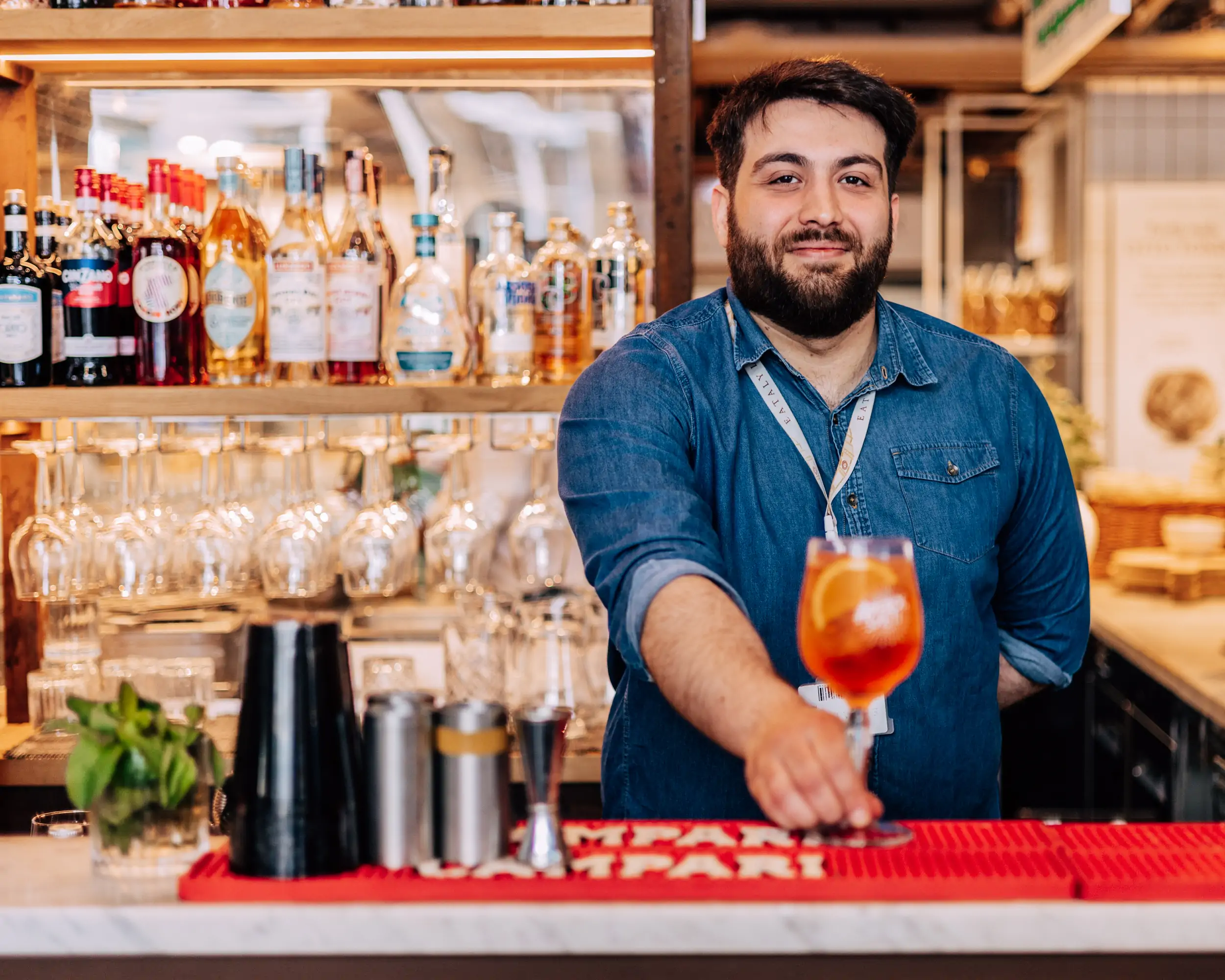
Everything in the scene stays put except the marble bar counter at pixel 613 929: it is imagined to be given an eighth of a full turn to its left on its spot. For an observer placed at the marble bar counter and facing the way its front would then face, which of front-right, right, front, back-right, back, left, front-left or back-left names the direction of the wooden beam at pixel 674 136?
back-left

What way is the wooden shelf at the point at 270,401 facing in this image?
toward the camera

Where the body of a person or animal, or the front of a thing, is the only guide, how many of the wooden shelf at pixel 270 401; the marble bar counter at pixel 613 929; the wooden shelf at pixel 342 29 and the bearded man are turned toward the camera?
4

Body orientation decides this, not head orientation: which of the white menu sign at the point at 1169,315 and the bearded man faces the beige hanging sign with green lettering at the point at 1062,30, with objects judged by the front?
the white menu sign at the point at 1169,315

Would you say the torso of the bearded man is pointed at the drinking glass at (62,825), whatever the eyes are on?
no

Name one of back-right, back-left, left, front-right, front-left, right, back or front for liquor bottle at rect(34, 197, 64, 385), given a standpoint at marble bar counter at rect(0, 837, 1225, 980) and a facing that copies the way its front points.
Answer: back-right

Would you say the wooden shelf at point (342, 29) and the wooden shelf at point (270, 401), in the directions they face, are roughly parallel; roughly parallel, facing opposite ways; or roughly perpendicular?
roughly parallel

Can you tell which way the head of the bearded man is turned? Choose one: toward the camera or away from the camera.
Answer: toward the camera

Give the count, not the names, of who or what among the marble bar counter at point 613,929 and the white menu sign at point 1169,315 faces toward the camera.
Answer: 2

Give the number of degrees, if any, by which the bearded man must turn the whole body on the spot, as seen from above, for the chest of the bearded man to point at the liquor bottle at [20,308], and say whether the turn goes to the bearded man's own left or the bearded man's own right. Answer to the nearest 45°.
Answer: approximately 90° to the bearded man's own right

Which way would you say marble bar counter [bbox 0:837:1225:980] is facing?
toward the camera

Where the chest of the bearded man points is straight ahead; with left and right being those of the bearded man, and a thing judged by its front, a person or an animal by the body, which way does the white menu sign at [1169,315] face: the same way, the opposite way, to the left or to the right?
the same way

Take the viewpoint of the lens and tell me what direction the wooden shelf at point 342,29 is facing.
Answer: facing the viewer

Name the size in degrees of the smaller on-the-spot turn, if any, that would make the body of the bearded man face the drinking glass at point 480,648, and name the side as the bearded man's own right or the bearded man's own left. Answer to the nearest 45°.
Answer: approximately 135° to the bearded man's own right

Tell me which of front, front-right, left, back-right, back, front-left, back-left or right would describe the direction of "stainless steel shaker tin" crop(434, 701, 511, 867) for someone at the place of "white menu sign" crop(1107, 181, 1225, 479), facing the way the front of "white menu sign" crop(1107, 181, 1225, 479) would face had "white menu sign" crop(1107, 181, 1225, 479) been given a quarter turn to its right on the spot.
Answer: left

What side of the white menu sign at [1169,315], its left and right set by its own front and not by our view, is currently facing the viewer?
front
